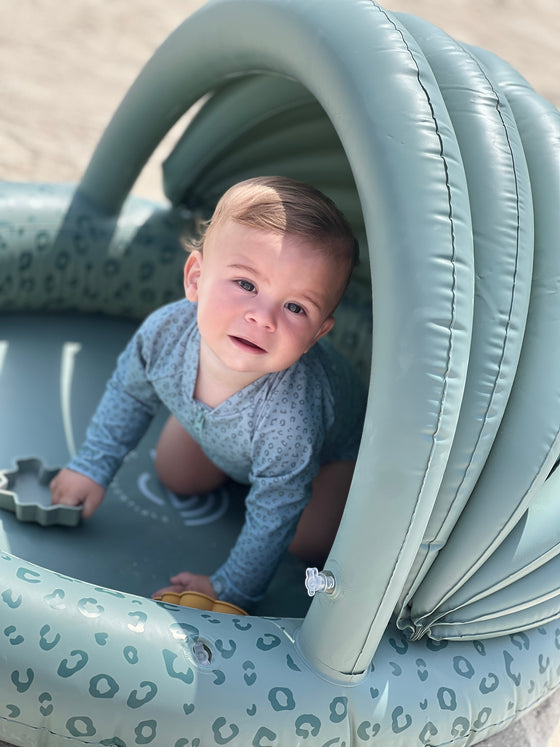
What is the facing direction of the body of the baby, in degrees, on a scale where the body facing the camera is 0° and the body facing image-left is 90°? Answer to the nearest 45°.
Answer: approximately 45°
